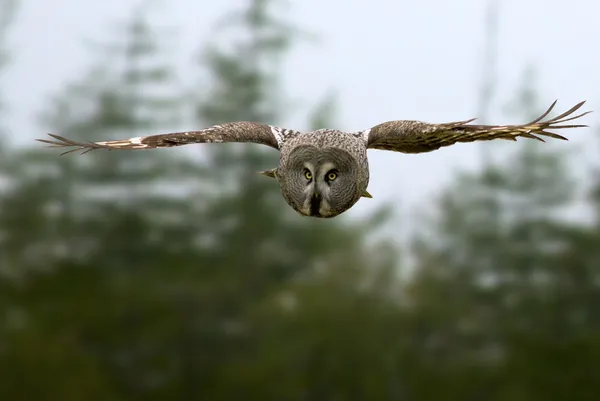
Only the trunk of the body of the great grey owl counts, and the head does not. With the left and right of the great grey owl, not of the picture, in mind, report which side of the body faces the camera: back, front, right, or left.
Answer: front

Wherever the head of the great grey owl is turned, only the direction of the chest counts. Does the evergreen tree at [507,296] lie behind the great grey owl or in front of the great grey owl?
behind

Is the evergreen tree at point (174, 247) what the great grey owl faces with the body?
no
